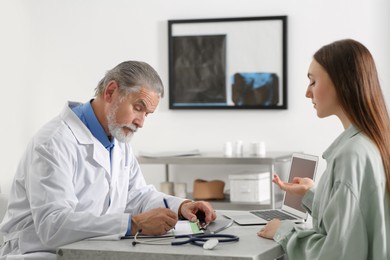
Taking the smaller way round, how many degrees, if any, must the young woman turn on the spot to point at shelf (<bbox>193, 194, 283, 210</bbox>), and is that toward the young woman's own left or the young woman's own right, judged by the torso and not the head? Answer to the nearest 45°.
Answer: approximately 90° to the young woman's own right

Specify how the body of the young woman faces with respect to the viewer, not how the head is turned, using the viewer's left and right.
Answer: facing to the left of the viewer

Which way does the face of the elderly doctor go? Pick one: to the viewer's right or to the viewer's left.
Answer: to the viewer's right

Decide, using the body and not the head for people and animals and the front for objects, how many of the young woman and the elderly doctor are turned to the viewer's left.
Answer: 1

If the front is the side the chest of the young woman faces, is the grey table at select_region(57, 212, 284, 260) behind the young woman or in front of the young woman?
in front

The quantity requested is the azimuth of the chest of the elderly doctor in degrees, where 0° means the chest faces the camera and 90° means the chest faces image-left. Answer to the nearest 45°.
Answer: approximately 315°

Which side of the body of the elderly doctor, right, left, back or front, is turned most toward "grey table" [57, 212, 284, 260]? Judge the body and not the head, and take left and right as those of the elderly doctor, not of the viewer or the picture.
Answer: front

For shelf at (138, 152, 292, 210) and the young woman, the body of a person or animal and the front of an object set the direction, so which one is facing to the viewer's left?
the young woman

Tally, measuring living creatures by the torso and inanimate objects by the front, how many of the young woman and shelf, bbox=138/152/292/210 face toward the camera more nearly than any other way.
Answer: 1

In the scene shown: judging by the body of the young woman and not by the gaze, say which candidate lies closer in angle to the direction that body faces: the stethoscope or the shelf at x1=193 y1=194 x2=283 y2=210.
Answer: the stethoscope

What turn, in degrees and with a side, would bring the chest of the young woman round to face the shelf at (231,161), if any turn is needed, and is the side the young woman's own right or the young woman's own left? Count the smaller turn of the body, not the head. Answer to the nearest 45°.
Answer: approximately 90° to the young woman's own right

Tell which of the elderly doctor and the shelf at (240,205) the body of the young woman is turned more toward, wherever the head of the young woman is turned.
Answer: the elderly doctor

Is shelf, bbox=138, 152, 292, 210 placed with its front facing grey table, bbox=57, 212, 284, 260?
yes

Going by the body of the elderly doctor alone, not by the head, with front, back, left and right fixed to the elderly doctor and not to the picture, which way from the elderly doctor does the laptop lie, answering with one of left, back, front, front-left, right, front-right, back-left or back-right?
front-left

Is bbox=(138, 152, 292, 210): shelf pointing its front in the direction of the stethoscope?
yes

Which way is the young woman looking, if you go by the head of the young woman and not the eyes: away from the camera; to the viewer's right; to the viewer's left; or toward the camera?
to the viewer's left
